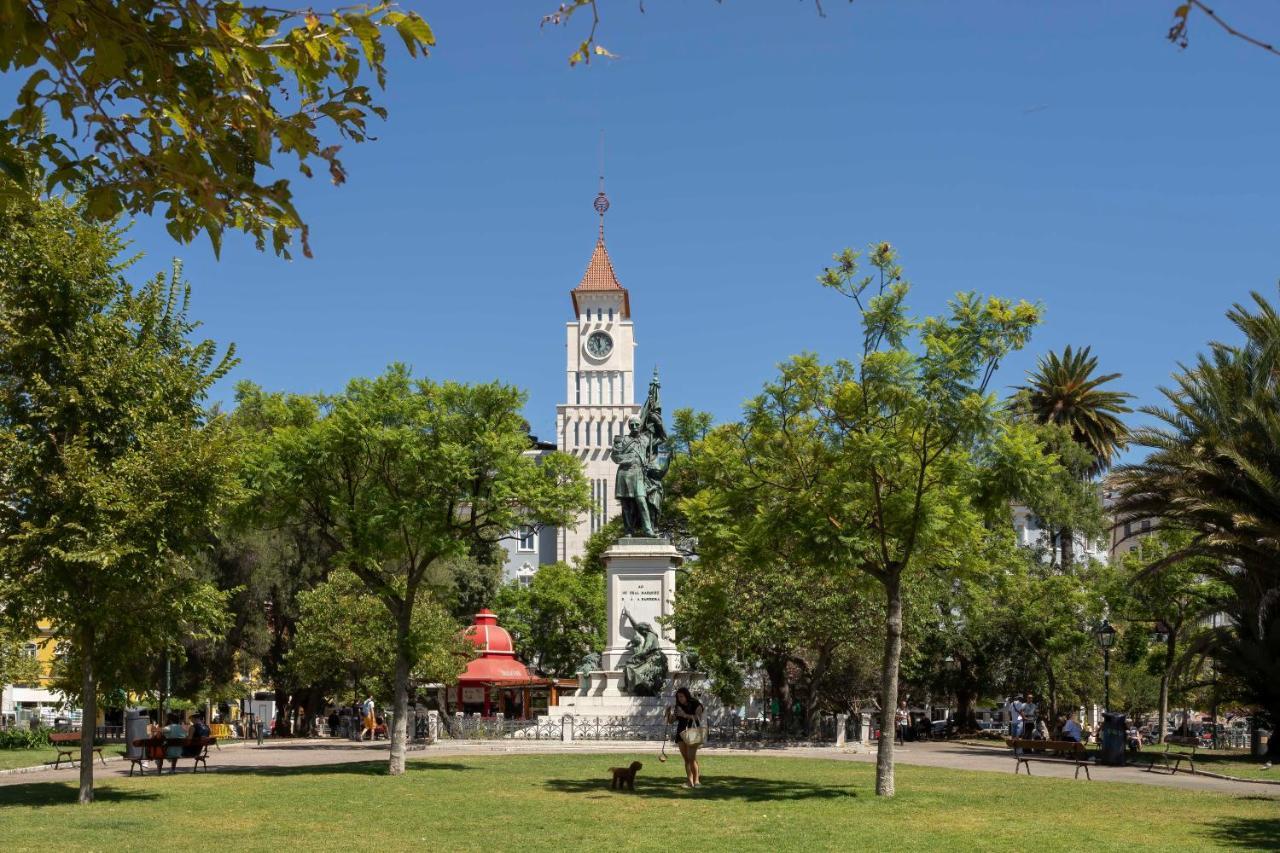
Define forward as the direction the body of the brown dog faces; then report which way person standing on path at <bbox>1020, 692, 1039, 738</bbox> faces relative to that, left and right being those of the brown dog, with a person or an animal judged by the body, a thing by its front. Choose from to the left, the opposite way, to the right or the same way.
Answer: to the right

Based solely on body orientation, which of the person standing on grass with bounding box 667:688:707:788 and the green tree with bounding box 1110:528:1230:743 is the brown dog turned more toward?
the person standing on grass

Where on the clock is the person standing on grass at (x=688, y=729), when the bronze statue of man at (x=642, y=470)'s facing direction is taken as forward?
The person standing on grass is roughly at 12 o'clock from the bronze statue of man.

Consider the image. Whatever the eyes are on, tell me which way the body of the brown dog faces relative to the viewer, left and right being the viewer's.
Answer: facing to the right of the viewer

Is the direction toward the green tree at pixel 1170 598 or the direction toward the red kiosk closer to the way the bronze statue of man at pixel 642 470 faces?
the green tree

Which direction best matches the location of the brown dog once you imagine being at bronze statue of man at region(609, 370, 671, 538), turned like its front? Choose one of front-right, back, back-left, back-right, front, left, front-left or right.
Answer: front

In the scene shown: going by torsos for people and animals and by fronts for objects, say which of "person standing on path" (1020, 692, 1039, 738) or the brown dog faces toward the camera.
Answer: the person standing on path

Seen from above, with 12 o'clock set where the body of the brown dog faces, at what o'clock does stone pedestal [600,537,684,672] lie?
The stone pedestal is roughly at 9 o'clock from the brown dog.

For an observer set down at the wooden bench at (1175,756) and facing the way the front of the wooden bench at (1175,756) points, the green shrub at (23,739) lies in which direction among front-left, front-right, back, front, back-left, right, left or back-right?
front-right

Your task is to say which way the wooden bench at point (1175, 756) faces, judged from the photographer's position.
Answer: facing the viewer and to the left of the viewer

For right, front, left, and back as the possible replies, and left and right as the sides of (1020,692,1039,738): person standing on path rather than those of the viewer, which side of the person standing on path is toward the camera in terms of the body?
front
